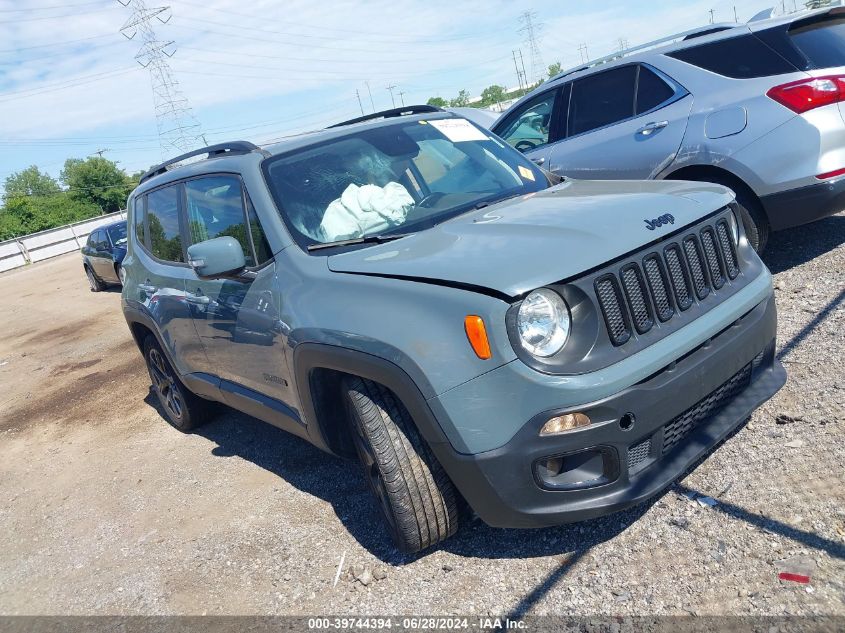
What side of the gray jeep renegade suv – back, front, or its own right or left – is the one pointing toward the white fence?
back

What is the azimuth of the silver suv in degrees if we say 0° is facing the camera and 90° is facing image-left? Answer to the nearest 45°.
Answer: approximately 135°

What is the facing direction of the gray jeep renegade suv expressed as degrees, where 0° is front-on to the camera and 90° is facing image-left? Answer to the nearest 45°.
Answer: approximately 315°

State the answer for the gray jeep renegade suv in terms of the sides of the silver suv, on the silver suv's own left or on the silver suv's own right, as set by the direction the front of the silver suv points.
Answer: on the silver suv's own left

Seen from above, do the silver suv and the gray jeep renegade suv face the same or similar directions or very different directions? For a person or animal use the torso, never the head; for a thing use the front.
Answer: very different directions

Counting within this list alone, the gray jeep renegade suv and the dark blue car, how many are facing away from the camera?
0

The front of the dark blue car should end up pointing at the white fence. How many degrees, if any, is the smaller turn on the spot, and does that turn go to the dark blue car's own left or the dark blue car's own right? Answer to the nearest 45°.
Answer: approximately 135° to the dark blue car's own left

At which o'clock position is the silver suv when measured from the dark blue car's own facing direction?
The silver suv is roughly at 1 o'clock from the dark blue car.

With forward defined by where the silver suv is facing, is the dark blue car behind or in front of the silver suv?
in front

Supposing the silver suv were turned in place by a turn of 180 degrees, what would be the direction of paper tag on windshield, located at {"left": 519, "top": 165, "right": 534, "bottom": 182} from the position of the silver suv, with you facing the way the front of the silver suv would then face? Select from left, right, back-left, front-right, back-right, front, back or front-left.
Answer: right

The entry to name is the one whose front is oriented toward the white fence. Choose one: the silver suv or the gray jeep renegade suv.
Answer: the silver suv
